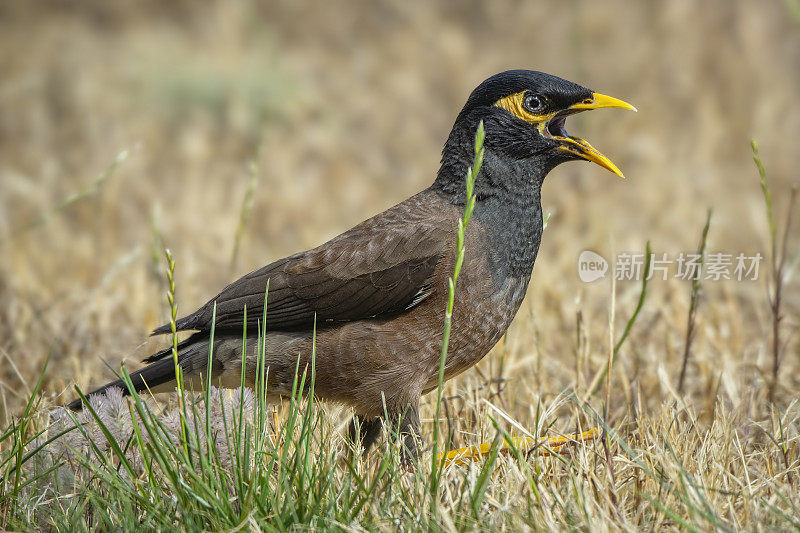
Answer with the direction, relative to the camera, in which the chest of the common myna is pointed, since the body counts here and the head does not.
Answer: to the viewer's right
